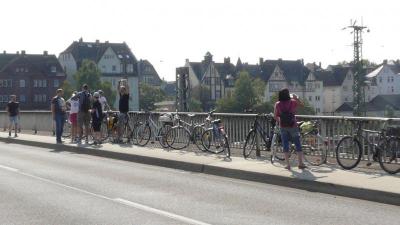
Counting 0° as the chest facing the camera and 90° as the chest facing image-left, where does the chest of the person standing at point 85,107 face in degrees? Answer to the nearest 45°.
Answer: approximately 180°

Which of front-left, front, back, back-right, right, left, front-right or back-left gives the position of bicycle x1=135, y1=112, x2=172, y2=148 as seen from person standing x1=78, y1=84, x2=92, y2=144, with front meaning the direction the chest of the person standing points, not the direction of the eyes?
back-right

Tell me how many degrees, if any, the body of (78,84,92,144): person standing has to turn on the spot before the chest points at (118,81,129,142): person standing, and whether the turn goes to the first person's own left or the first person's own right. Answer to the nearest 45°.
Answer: approximately 135° to the first person's own right

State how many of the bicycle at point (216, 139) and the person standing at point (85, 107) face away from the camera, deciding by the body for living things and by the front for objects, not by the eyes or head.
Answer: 1
